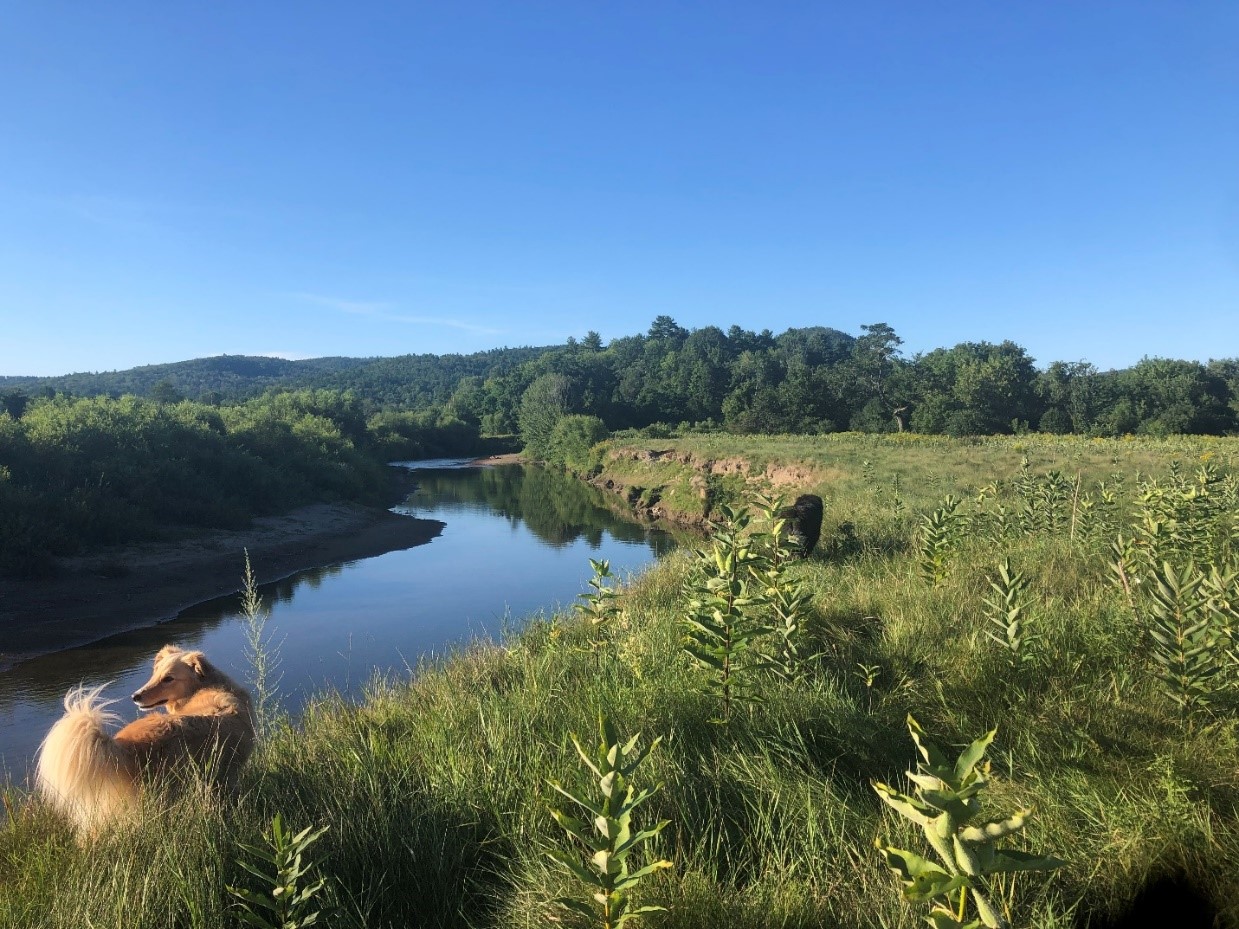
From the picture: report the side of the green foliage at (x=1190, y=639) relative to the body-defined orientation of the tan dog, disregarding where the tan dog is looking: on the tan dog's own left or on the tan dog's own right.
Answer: on the tan dog's own right

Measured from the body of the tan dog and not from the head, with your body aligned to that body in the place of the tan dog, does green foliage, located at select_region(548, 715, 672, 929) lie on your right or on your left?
on your right

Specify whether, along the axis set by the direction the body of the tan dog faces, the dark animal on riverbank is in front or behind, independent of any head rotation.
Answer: in front

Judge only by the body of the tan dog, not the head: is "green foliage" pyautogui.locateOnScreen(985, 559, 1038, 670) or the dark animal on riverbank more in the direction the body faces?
the dark animal on riverbank

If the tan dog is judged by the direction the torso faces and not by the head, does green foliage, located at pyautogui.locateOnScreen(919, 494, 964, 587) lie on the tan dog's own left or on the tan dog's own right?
on the tan dog's own right

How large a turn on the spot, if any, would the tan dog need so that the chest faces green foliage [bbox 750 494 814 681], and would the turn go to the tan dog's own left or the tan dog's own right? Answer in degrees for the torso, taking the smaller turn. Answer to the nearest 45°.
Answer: approximately 45° to the tan dog's own right

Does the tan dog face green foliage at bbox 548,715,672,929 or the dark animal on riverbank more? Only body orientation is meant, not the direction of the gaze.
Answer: the dark animal on riverbank

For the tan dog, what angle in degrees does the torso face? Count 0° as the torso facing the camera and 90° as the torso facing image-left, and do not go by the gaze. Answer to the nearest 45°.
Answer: approximately 225°

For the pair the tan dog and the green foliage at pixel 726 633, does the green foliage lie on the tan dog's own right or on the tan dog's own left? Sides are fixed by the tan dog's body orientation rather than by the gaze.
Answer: on the tan dog's own right

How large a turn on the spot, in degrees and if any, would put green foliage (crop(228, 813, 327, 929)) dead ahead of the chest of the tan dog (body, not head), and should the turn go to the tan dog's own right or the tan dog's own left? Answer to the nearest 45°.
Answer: approximately 135° to the tan dog's own right

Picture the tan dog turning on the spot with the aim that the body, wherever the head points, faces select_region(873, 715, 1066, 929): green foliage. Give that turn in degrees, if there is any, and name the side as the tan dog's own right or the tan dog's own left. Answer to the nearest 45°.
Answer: approximately 90° to the tan dog's own right
